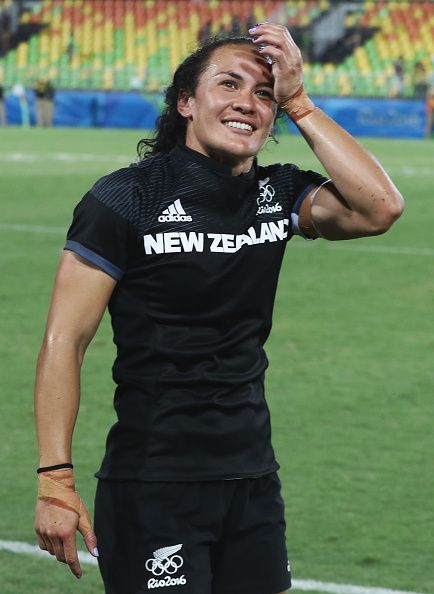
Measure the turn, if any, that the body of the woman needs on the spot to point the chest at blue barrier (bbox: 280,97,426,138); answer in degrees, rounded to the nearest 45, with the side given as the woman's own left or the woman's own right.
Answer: approximately 135° to the woman's own left

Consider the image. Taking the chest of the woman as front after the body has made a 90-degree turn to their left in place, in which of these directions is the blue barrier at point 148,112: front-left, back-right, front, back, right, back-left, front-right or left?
front-left

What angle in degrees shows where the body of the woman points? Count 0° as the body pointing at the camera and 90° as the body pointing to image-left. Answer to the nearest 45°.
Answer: approximately 315°

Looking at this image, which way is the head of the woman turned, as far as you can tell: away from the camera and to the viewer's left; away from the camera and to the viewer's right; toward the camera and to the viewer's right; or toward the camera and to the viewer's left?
toward the camera and to the viewer's right
